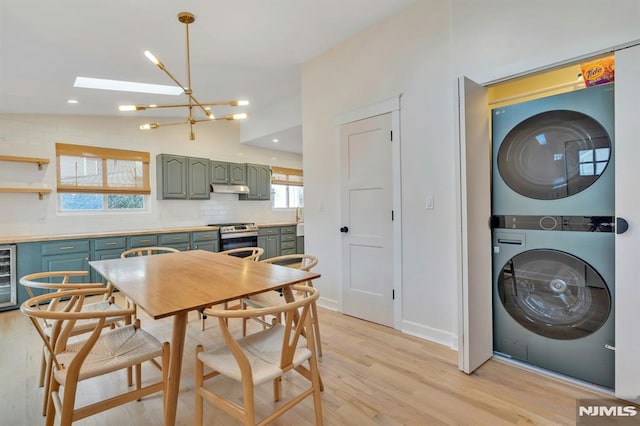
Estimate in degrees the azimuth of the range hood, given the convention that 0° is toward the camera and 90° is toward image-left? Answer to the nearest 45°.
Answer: approximately 315°

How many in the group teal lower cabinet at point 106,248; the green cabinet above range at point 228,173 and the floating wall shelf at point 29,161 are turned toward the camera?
3

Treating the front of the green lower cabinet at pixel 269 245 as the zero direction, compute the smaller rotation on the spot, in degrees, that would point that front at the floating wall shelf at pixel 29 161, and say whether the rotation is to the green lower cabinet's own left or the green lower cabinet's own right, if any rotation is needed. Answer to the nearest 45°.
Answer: approximately 90° to the green lower cabinet's own right

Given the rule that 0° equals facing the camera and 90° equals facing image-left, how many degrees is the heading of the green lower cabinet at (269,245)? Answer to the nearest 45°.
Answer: approximately 315°

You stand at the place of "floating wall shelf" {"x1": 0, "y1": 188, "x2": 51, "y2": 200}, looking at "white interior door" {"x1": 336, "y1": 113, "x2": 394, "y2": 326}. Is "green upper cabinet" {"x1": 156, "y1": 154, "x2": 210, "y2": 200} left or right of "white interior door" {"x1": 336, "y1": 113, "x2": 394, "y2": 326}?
left

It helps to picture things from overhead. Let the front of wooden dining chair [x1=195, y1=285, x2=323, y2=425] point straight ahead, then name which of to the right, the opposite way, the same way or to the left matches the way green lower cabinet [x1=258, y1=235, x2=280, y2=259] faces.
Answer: the opposite way

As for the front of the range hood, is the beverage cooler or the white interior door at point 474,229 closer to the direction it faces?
the white interior door

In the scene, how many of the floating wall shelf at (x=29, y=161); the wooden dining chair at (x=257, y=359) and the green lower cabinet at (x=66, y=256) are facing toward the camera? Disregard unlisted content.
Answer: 2

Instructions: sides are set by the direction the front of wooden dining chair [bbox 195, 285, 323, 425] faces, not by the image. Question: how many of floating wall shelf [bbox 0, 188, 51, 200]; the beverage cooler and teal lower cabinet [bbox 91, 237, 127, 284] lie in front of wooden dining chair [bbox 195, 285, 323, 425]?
3

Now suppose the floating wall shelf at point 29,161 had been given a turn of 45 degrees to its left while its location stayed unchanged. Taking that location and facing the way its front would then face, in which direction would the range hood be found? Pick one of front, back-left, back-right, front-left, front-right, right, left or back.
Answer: front-left

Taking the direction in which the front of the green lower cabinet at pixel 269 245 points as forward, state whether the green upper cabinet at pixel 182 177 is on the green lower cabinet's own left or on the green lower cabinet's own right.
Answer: on the green lower cabinet's own right

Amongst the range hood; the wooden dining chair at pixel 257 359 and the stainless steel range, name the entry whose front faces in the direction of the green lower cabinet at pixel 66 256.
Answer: the wooden dining chair

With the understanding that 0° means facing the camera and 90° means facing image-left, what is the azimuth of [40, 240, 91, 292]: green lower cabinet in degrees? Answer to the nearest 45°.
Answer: approximately 0°
